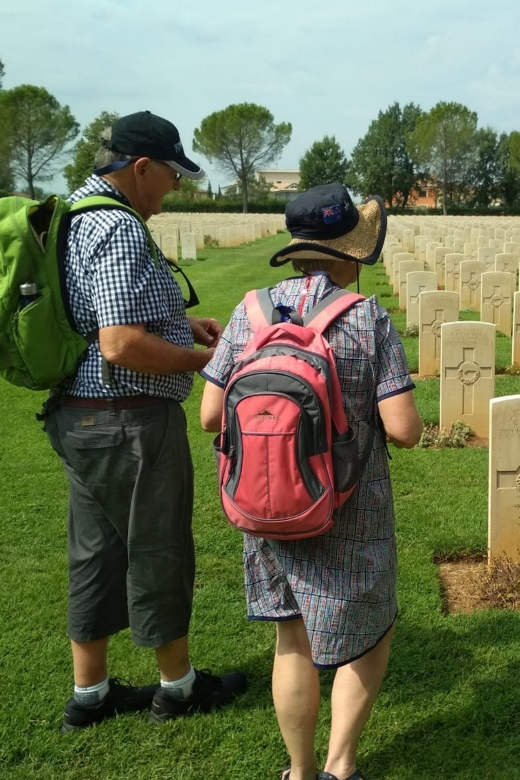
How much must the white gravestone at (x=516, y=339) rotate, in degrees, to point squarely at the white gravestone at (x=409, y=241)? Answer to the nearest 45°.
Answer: approximately 180°

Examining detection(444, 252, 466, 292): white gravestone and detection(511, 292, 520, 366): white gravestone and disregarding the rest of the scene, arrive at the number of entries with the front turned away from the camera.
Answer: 0

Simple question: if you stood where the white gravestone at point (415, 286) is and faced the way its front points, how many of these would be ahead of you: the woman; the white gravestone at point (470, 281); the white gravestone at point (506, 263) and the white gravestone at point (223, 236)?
1

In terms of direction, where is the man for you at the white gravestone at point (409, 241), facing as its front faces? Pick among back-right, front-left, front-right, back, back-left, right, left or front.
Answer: front

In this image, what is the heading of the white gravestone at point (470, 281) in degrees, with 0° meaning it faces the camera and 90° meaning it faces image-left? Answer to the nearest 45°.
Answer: approximately 0°

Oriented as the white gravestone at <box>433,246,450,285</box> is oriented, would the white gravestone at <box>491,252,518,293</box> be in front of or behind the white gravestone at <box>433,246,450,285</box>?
in front

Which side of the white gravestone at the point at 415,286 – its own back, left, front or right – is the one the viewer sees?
front

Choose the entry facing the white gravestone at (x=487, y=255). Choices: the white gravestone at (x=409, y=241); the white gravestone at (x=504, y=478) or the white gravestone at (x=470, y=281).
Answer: the white gravestone at (x=409, y=241)

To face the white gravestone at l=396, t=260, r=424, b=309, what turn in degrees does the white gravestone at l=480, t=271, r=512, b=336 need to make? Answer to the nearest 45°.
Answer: approximately 135° to its right

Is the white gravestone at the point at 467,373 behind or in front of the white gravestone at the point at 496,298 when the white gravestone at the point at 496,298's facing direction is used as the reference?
in front

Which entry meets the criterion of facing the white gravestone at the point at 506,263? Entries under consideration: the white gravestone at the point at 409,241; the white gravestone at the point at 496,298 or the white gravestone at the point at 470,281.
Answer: the white gravestone at the point at 409,241

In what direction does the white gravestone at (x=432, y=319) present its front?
toward the camera

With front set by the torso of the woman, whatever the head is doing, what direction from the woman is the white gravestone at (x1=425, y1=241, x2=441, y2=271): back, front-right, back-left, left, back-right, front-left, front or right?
front

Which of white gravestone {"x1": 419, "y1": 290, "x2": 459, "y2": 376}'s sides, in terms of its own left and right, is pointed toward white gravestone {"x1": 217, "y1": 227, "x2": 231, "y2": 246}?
back

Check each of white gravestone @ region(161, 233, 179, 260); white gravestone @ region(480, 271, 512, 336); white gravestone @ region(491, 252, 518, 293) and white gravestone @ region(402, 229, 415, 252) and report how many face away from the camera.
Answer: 0

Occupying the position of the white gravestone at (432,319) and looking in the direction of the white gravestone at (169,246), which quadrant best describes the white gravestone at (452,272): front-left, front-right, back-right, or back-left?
front-right

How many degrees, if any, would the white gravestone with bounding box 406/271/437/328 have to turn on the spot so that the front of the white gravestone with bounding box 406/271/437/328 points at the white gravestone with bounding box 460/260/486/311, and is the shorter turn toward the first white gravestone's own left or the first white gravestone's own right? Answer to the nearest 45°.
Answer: approximately 180°

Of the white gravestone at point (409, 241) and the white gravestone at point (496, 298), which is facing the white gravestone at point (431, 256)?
the white gravestone at point (409, 241)

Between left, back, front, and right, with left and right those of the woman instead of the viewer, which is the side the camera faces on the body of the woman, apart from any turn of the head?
back

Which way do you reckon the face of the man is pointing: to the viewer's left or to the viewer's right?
to the viewer's right

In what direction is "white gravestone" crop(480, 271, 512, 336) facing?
toward the camera

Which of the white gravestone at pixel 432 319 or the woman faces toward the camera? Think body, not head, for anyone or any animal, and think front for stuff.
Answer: the white gravestone

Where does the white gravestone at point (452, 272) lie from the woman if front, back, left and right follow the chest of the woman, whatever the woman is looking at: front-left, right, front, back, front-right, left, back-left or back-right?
front
